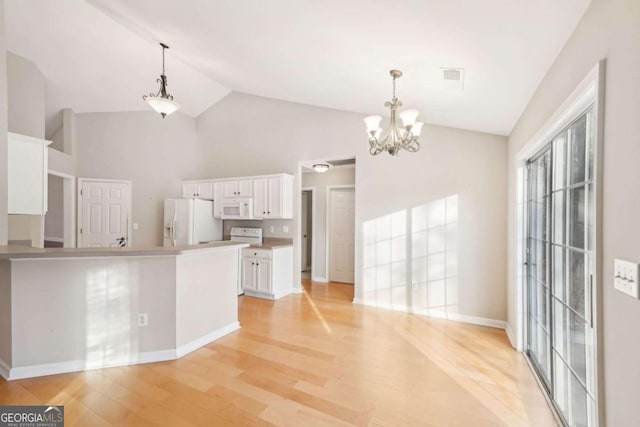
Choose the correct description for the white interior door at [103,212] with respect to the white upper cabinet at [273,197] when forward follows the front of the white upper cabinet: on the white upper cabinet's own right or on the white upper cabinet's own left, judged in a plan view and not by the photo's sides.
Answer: on the white upper cabinet's own right

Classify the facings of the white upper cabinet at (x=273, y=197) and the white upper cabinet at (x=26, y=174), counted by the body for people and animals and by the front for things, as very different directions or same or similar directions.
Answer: very different directions

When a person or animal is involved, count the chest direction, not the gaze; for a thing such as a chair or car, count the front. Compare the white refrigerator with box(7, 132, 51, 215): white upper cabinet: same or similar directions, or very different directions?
very different directions

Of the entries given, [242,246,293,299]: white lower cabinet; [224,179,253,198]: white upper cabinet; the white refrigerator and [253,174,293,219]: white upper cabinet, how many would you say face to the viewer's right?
0

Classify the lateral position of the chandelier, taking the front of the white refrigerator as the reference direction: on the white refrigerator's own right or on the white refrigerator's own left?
on the white refrigerator's own left

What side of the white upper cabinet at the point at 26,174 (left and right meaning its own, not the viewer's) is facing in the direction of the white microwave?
front

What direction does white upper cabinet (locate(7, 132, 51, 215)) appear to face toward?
to the viewer's right

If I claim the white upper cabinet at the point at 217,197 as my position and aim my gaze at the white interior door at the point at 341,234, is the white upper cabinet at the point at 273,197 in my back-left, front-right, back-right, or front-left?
front-right

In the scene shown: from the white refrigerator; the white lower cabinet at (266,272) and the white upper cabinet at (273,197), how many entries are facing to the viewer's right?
0

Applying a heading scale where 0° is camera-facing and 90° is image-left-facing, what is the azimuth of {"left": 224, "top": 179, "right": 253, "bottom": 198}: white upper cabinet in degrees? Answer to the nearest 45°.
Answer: approximately 45°

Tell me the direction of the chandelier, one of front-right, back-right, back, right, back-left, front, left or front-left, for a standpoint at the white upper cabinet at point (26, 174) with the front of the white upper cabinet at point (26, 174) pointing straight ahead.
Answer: front-right

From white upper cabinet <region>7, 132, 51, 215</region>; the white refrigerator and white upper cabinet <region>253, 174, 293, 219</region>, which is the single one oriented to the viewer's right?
white upper cabinet <region>7, 132, 51, 215</region>

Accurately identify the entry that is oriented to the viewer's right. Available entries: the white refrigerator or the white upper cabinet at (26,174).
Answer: the white upper cabinet

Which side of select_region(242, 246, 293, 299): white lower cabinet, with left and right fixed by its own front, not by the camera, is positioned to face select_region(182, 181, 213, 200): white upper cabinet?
right
